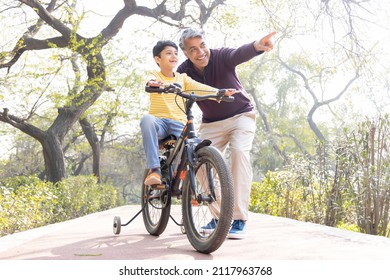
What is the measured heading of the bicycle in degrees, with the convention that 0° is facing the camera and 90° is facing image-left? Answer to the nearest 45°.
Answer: approximately 315°

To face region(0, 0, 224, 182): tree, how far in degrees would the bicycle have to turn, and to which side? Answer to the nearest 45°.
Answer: approximately 135° to its left

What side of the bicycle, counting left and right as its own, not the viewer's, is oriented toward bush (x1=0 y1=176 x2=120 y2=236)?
back
